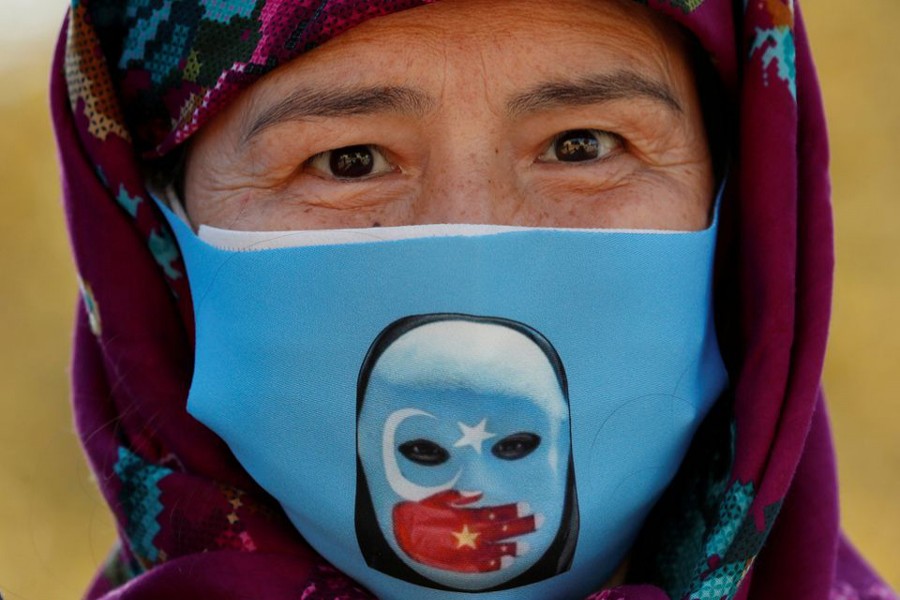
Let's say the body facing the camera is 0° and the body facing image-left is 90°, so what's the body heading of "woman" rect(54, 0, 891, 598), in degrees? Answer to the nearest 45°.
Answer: approximately 0°
